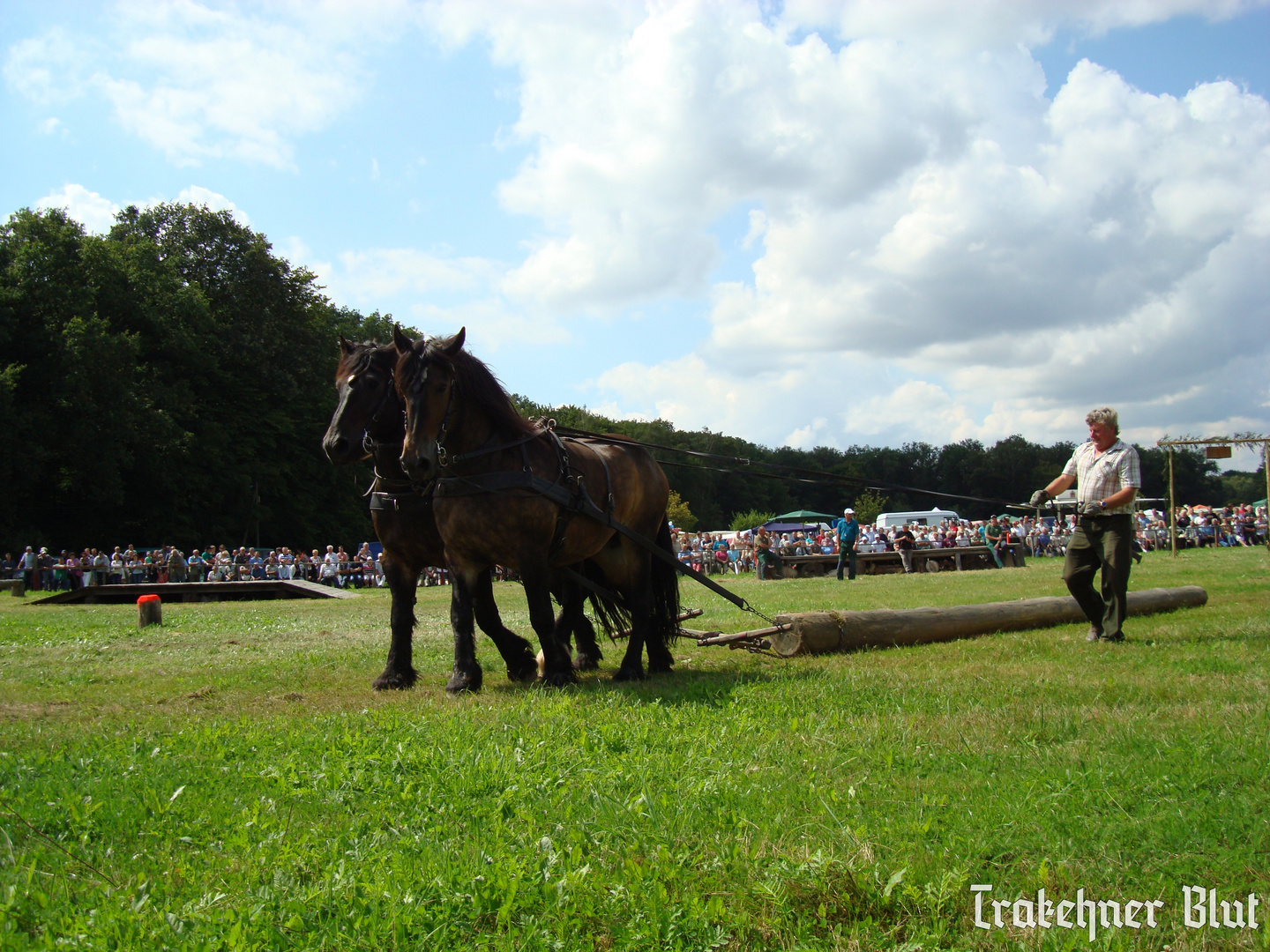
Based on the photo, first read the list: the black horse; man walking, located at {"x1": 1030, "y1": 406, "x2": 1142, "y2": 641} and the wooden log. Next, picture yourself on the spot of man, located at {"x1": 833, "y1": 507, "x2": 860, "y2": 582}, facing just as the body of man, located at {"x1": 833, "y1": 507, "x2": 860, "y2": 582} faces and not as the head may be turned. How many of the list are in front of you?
3

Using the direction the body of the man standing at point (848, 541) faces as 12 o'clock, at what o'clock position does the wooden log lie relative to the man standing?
The wooden log is roughly at 12 o'clock from the man standing.

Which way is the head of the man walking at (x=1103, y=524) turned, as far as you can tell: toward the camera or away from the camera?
toward the camera

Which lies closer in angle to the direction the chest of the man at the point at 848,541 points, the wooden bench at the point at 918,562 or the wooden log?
the wooden log

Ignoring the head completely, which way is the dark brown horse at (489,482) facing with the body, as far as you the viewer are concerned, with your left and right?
facing the viewer and to the left of the viewer

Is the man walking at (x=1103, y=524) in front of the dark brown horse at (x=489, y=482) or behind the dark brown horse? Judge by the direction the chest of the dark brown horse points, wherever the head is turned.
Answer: behind

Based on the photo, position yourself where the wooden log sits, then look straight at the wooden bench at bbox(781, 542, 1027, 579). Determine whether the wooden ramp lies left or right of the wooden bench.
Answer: left

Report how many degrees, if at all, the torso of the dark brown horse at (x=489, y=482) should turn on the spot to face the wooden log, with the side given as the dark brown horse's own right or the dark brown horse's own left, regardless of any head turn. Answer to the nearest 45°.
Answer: approximately 180°

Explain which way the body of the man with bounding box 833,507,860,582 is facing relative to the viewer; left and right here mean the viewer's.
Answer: facing the viewer

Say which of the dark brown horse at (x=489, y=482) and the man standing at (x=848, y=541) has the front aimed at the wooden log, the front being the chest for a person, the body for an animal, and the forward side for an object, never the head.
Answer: the man standing

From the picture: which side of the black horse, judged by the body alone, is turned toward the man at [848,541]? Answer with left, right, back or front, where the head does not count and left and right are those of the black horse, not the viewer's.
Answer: back

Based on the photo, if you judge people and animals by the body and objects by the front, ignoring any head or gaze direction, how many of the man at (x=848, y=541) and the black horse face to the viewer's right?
0

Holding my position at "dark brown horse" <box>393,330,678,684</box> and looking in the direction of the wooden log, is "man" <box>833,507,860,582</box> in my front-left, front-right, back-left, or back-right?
front-left

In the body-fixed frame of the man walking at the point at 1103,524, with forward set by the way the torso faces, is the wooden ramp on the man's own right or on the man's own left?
on the man's own right
